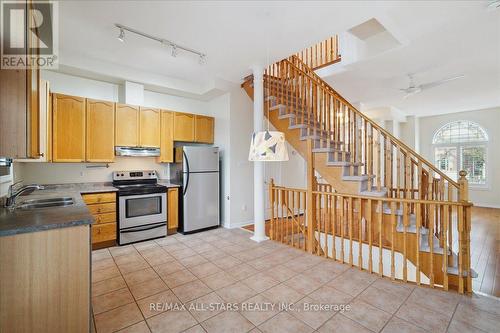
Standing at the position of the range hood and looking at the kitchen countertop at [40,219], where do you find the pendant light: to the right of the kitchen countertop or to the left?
left

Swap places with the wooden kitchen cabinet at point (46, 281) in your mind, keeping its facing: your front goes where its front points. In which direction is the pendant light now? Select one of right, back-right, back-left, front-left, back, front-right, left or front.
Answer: front

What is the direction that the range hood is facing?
toward the camera

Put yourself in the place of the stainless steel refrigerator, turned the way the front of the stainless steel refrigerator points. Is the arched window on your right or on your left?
on your left

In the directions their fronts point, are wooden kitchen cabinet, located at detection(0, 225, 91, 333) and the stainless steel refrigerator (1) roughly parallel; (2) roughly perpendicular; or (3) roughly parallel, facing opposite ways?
roughly perpendicular

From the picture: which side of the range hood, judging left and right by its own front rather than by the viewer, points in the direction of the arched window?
left

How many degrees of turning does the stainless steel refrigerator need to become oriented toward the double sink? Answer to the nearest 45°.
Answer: approximately 90° to its right

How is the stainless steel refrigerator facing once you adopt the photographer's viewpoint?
facing the viewer and to the right of the viewer

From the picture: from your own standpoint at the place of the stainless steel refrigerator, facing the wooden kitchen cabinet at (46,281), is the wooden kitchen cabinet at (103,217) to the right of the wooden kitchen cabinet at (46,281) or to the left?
right

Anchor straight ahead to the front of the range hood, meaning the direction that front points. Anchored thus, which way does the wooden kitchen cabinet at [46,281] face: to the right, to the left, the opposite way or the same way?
to the left

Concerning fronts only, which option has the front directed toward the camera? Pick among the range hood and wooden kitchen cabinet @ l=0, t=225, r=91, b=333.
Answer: the range hood

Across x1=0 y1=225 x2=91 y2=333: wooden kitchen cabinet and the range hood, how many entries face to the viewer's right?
1

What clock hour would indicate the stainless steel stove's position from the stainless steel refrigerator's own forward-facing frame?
The stainless steel stove is roughly at 4 o'clock from the stainless steel refrigerator.

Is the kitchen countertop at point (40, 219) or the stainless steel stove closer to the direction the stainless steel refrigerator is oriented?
the kitchen countertop

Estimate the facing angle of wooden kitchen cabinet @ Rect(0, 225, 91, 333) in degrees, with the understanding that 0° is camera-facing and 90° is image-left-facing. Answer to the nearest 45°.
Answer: approximately 270°
